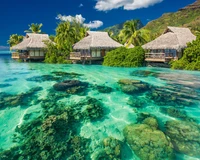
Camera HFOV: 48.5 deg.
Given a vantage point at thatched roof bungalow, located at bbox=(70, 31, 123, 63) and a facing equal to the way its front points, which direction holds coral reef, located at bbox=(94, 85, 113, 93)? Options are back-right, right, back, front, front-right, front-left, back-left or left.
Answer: front-left

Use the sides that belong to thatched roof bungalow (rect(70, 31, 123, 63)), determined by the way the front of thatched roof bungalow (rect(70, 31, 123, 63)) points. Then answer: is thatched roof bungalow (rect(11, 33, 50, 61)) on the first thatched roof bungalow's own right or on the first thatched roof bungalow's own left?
on the first thatched roof bungalow's own right

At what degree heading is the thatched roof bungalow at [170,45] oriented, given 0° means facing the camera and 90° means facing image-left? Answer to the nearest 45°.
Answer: approximately 45°

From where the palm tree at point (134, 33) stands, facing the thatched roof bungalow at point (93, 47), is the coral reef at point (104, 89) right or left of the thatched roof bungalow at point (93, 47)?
left

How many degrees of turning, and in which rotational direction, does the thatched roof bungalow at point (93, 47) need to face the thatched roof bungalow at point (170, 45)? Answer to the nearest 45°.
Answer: approximately 90° to its left

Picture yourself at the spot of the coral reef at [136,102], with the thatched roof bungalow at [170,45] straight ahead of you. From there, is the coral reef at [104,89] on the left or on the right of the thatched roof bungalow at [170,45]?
left

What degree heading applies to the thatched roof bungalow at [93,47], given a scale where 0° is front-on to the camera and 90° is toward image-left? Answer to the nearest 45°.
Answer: approximately 45°
